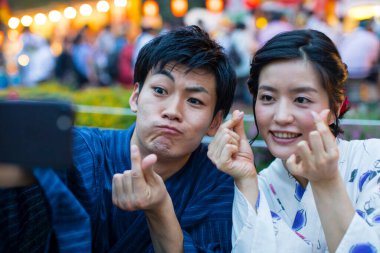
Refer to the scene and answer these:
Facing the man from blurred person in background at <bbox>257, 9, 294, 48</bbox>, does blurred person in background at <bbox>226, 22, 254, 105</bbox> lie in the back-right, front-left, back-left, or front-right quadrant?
front-right

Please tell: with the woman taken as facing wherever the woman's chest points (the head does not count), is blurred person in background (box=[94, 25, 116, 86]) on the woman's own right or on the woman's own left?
on the woman's own right

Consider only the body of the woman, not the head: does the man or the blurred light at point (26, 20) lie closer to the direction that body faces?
the man

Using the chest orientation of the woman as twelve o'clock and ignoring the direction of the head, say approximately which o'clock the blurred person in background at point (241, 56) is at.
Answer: The blurred person in background is roughly at 4 o'clock from the woman.

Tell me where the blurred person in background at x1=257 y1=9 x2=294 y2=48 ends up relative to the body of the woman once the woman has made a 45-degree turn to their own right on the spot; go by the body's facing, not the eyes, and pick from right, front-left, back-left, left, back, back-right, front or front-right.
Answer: right

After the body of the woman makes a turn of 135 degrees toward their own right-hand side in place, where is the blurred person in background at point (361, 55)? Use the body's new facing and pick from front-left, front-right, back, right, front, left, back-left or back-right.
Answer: front

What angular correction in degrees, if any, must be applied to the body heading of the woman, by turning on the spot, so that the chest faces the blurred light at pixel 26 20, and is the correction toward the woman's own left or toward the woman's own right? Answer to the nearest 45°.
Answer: approximately 90° to the woman's own right

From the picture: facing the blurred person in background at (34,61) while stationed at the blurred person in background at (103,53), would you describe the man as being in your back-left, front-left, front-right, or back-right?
back-left

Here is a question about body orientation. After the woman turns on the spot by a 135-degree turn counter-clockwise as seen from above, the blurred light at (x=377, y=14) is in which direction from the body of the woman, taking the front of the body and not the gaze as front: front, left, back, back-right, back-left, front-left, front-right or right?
left

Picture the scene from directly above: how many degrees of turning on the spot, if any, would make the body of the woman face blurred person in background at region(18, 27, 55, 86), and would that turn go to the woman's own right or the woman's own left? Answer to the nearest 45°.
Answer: approximately 90° to the woman's own right

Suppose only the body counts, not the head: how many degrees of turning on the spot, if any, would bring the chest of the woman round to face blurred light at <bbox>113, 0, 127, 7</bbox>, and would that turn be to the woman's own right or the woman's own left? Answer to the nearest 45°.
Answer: approximately 90° to the woman's own right

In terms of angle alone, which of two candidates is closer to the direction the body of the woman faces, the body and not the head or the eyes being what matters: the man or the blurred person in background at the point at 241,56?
the man

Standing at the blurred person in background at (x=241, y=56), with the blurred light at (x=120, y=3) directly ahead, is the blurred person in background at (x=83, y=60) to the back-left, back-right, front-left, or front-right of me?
front-left

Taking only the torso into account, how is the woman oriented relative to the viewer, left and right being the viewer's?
facing the viewer and to the left of the viewer
